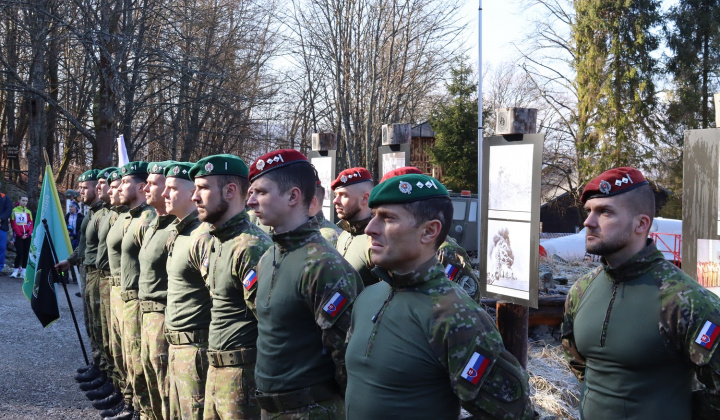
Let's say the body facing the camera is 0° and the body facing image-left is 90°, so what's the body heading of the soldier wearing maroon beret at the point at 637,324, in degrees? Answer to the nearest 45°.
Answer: approximately 45°

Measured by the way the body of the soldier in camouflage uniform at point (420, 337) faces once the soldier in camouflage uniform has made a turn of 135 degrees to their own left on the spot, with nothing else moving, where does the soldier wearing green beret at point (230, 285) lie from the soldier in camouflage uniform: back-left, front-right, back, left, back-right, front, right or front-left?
back-left

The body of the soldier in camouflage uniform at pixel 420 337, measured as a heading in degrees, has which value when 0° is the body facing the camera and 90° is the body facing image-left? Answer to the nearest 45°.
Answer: approximately 45°

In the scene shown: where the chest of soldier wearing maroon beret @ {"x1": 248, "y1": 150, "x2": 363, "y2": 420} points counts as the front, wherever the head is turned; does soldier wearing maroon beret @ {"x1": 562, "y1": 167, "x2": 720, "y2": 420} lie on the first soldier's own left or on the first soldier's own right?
on the first soldier's own left

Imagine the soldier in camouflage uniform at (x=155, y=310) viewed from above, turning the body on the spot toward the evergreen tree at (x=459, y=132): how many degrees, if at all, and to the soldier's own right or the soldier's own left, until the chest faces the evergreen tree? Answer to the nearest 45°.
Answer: approximately 180°

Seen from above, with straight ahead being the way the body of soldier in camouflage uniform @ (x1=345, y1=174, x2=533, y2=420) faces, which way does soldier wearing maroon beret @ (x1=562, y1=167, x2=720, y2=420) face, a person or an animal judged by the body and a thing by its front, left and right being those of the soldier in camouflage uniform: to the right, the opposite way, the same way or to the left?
the same way

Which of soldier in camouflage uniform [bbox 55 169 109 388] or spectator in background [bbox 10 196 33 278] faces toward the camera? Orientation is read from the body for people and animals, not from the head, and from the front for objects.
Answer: the spectator in background

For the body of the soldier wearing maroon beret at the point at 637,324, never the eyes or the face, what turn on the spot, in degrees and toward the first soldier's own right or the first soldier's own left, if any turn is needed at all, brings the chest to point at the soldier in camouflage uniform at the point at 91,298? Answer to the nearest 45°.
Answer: approximately 90° to the first soldier's own right

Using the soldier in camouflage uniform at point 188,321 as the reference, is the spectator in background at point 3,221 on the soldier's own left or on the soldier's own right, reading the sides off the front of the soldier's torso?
on the soldier's own right

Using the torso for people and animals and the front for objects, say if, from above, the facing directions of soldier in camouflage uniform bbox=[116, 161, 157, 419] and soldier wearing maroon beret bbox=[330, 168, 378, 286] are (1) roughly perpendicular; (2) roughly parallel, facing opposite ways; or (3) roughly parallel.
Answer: roughly parallel

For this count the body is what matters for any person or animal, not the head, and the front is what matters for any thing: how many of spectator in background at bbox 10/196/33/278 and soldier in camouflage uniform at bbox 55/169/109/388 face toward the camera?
1

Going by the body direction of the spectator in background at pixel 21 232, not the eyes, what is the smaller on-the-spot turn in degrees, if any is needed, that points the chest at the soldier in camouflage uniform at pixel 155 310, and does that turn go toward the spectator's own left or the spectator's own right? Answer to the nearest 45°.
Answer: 0° — they already face them

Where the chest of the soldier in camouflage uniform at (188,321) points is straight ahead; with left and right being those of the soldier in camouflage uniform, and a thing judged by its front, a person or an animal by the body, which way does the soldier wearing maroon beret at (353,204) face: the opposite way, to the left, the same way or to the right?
the same way

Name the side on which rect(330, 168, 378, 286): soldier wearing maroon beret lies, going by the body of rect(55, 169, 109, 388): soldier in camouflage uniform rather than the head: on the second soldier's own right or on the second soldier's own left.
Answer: on the second soldier's own left

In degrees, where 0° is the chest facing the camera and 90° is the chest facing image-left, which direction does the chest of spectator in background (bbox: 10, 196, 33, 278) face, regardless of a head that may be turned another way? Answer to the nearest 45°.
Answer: approximately 0°

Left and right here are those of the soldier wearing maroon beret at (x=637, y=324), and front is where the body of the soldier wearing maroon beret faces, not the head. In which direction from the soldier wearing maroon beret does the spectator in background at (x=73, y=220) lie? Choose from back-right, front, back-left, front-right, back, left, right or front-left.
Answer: right
